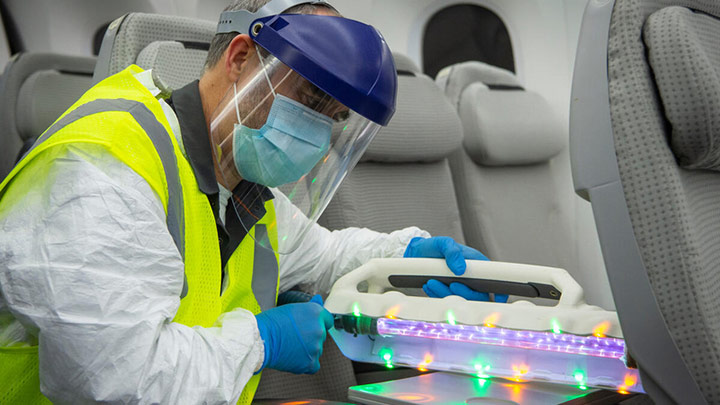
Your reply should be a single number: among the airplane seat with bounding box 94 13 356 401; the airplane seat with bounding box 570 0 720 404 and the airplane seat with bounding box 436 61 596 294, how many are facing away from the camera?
0

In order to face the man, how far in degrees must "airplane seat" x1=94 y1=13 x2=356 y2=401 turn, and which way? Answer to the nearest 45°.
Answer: approximately 45° to its right

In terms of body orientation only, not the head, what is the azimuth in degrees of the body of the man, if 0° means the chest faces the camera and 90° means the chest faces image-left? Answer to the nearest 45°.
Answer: approximately 315°

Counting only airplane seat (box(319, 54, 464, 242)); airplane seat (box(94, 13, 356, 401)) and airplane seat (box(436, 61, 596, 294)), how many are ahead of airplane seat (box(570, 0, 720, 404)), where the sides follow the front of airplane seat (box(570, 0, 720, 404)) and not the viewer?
0

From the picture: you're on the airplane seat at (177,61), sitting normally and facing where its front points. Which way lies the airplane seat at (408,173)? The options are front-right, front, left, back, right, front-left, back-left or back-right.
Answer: left

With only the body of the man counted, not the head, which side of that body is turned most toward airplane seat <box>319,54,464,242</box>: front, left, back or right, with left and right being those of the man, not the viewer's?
left

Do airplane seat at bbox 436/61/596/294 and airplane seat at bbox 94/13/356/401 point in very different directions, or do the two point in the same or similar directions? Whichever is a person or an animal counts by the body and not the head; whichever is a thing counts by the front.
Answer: same or similar directions

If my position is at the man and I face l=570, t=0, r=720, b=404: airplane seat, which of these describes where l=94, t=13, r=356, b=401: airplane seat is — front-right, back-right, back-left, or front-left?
back-left

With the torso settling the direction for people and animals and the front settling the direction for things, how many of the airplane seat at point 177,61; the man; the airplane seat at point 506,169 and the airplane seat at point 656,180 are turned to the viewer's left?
0

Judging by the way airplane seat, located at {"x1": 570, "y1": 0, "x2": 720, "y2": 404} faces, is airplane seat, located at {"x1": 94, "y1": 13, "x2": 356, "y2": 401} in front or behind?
behind

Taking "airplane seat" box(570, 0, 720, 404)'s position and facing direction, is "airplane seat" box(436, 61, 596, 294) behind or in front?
behind

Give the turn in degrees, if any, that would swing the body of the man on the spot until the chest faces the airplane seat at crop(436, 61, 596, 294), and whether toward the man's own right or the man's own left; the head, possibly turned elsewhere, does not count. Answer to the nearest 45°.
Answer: approximately 90° to the man's own left

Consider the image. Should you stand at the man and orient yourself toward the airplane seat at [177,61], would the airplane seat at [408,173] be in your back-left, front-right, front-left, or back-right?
front-right
